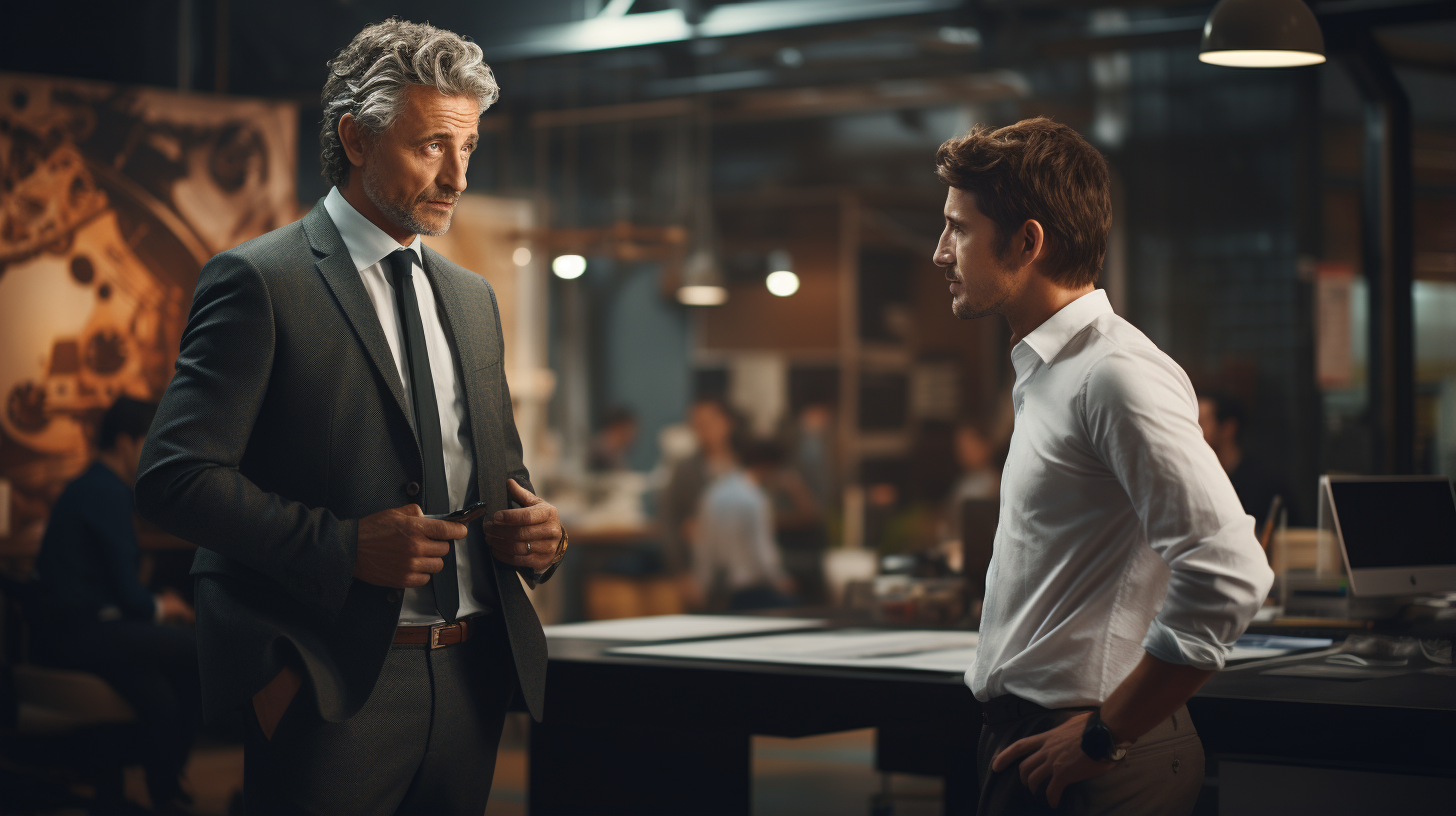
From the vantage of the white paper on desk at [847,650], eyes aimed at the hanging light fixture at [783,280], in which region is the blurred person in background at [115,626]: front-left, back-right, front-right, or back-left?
front-left

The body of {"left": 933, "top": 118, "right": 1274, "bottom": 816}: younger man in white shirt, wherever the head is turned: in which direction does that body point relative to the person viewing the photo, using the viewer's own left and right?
facing to the left of the viewer

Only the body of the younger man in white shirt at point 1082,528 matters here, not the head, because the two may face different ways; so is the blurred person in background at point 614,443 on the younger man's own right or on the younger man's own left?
on the younger man's own right

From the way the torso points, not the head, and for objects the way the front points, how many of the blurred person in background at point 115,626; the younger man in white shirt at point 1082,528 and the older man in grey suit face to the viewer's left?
1

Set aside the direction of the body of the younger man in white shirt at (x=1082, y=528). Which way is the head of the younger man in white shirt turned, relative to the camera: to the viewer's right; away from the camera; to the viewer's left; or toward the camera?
to the viewer's left

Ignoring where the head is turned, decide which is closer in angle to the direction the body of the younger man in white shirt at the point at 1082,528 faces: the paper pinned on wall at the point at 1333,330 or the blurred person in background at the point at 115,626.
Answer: the blurred person in background

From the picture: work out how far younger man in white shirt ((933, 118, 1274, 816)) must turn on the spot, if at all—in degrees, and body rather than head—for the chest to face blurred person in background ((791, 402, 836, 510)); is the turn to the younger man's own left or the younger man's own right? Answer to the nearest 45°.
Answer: approximately 90° to the younger man's own right
